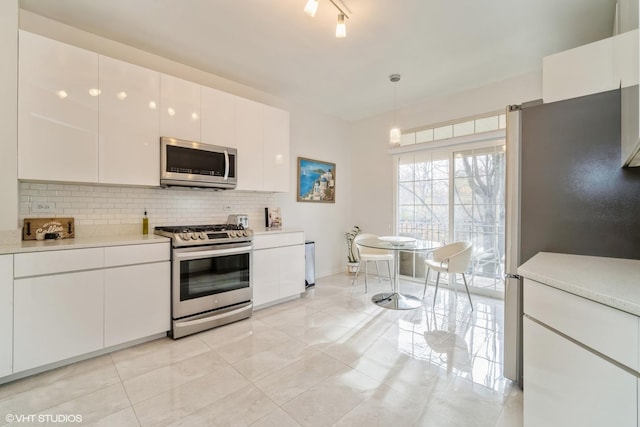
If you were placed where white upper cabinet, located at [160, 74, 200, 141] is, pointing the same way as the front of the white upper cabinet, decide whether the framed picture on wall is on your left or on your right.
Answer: on your left

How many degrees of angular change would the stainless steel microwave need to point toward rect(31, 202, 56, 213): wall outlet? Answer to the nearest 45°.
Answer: approximately 135° to its right

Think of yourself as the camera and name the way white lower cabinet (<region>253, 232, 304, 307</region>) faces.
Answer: facing the viewer and to the right of the viewer

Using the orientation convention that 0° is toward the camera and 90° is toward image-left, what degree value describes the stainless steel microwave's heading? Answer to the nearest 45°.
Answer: approximately 315°

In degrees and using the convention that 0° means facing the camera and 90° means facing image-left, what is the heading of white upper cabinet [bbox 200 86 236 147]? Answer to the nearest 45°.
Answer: approximately 315°

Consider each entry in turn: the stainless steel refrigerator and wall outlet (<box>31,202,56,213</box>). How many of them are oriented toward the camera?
1

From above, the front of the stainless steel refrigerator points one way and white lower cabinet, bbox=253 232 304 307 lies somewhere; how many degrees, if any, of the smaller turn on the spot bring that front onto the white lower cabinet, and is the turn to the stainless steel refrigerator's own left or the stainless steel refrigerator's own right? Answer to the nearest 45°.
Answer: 0° — it already faces it

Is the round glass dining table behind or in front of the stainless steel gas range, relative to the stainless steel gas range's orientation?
in front

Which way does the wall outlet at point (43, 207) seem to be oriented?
toward the camera

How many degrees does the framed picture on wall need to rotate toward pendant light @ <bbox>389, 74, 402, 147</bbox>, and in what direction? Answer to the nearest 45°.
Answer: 0° — it already faces it

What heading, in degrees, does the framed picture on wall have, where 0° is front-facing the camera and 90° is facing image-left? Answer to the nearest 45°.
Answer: approximately 315°

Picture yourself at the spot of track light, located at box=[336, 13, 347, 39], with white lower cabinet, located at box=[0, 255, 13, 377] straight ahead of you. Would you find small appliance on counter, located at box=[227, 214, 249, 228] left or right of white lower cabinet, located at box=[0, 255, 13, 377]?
right
